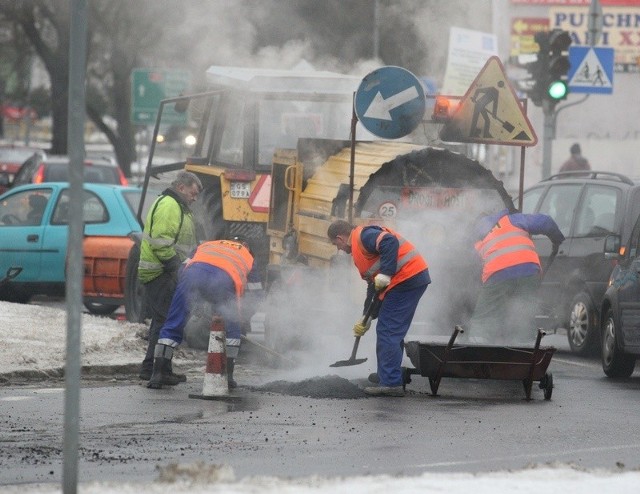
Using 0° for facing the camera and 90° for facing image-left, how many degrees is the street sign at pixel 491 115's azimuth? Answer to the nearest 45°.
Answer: approximately 0°

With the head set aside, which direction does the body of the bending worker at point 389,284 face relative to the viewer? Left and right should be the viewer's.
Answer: facing to the left of the viewer

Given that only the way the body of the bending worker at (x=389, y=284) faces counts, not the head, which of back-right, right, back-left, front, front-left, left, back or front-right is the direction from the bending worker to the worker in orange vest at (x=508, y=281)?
back-right

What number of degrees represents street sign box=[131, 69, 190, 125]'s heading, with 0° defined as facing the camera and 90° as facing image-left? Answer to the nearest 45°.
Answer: approximately 0°

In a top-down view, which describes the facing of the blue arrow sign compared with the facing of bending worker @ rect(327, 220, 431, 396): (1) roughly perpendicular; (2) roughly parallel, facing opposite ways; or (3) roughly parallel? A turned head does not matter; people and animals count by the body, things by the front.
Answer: roughly perpendicular

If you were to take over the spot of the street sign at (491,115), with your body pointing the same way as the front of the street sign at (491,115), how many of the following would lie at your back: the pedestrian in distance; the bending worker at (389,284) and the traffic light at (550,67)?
2

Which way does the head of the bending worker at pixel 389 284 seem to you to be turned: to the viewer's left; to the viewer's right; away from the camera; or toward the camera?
to the viewer's left

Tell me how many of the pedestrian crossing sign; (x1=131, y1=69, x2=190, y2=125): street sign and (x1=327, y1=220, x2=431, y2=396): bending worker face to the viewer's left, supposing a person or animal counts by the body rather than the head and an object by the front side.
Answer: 1
